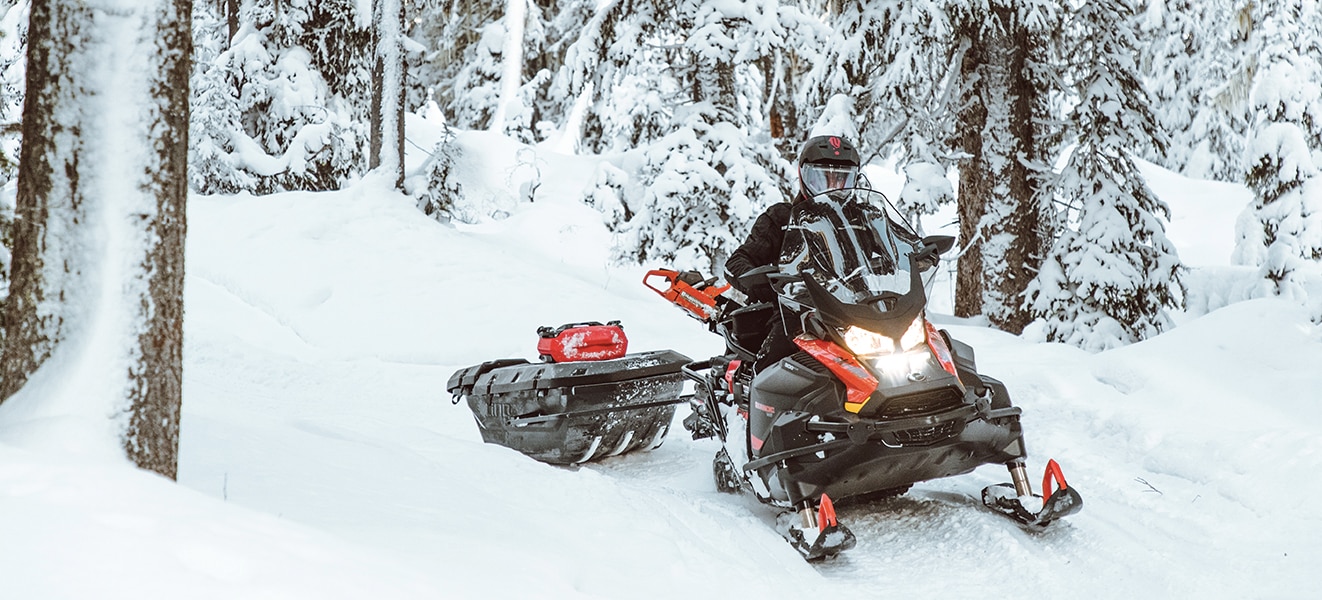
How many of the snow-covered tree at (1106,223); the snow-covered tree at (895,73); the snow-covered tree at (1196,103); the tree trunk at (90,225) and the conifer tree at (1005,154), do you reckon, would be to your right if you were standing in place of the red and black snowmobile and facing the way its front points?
1

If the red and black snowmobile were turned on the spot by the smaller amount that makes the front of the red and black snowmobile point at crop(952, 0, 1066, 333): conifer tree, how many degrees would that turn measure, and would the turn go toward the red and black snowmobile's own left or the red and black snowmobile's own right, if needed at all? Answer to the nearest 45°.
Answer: approximately 135° to the red and black snowmobile's own left

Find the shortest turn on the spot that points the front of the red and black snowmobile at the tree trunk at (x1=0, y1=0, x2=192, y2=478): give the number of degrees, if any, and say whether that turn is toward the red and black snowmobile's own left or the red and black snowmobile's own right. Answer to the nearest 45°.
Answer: approximately 90° to the red and black snowmobile's own right

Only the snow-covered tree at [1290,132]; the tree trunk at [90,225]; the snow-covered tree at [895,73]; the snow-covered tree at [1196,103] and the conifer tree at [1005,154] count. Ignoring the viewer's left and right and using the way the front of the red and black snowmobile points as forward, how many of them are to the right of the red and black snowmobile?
1

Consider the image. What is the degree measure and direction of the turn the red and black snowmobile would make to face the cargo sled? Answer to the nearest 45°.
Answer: approximately 180°

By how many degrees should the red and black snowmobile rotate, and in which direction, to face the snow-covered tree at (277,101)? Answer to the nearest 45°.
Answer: approximately 180°

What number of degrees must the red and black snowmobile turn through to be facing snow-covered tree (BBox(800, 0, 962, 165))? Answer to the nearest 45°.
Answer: approximately 135° to its left

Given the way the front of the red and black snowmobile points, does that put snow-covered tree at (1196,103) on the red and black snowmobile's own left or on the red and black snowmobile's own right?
on the red and black snowmobile's own left

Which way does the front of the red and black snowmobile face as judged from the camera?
facing the viewer and to the right of the viewer

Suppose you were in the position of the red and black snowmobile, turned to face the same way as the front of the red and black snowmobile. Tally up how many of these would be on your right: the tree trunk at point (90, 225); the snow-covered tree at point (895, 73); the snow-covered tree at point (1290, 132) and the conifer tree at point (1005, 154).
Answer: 1

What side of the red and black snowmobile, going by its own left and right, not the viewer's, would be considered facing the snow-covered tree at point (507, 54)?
back
